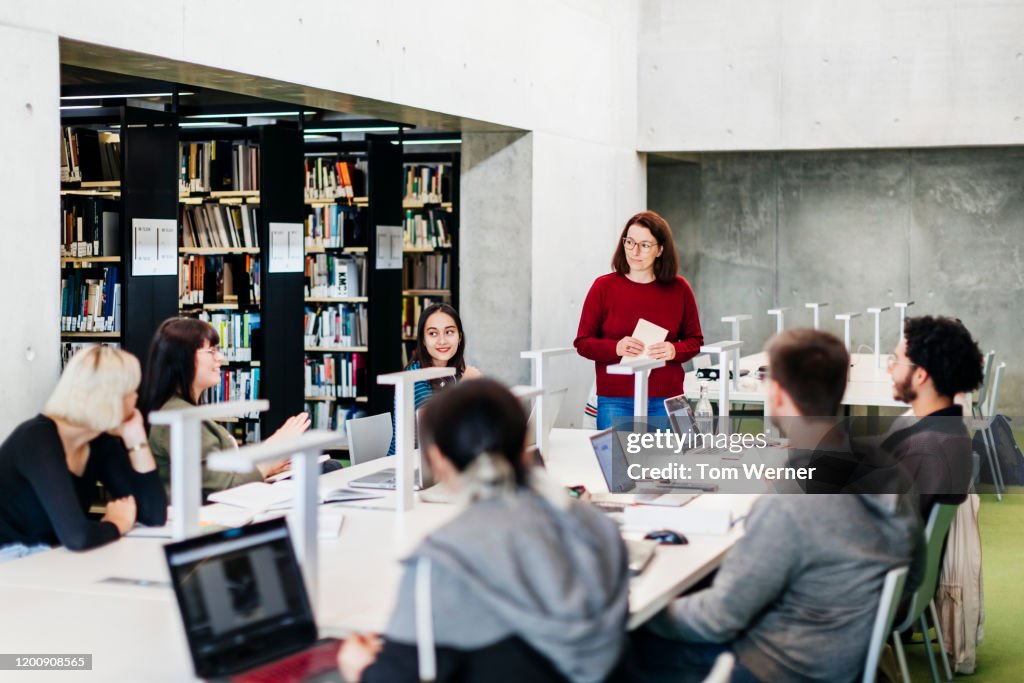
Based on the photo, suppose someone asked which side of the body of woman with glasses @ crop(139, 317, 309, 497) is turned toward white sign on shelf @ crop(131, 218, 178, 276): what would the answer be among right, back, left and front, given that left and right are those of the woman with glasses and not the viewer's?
left

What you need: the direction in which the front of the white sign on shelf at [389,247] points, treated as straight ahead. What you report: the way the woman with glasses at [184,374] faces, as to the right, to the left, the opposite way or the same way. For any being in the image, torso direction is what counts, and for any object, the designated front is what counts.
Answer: to the left

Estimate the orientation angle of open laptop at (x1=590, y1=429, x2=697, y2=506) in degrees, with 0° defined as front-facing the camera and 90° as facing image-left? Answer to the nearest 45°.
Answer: approximately 315°

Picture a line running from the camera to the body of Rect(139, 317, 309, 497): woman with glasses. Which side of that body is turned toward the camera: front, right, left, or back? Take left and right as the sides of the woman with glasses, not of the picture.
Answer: right

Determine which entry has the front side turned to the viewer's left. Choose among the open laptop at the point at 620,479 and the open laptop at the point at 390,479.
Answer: the open laptop at the point at 390,479

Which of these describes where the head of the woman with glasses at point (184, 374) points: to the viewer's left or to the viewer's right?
to the viewer's right

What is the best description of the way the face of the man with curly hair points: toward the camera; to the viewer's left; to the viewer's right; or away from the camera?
to the viewer's left

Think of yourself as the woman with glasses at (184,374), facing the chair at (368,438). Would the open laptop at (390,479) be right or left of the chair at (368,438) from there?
right

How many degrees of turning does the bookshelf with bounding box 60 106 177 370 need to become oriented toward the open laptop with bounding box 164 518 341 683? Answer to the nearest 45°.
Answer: approximately 45° to its left

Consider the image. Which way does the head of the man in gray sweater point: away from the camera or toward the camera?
away from the camera

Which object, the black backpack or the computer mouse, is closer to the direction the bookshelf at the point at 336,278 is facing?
the computer mouse

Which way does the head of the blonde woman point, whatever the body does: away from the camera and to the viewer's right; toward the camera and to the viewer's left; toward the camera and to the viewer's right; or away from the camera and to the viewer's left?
away from the camera and to the viewer's right

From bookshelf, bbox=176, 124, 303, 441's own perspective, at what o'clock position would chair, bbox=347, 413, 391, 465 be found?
The chair is roughly at 10 o'clock from the bookshelf.

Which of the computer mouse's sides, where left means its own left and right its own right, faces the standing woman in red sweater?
right
